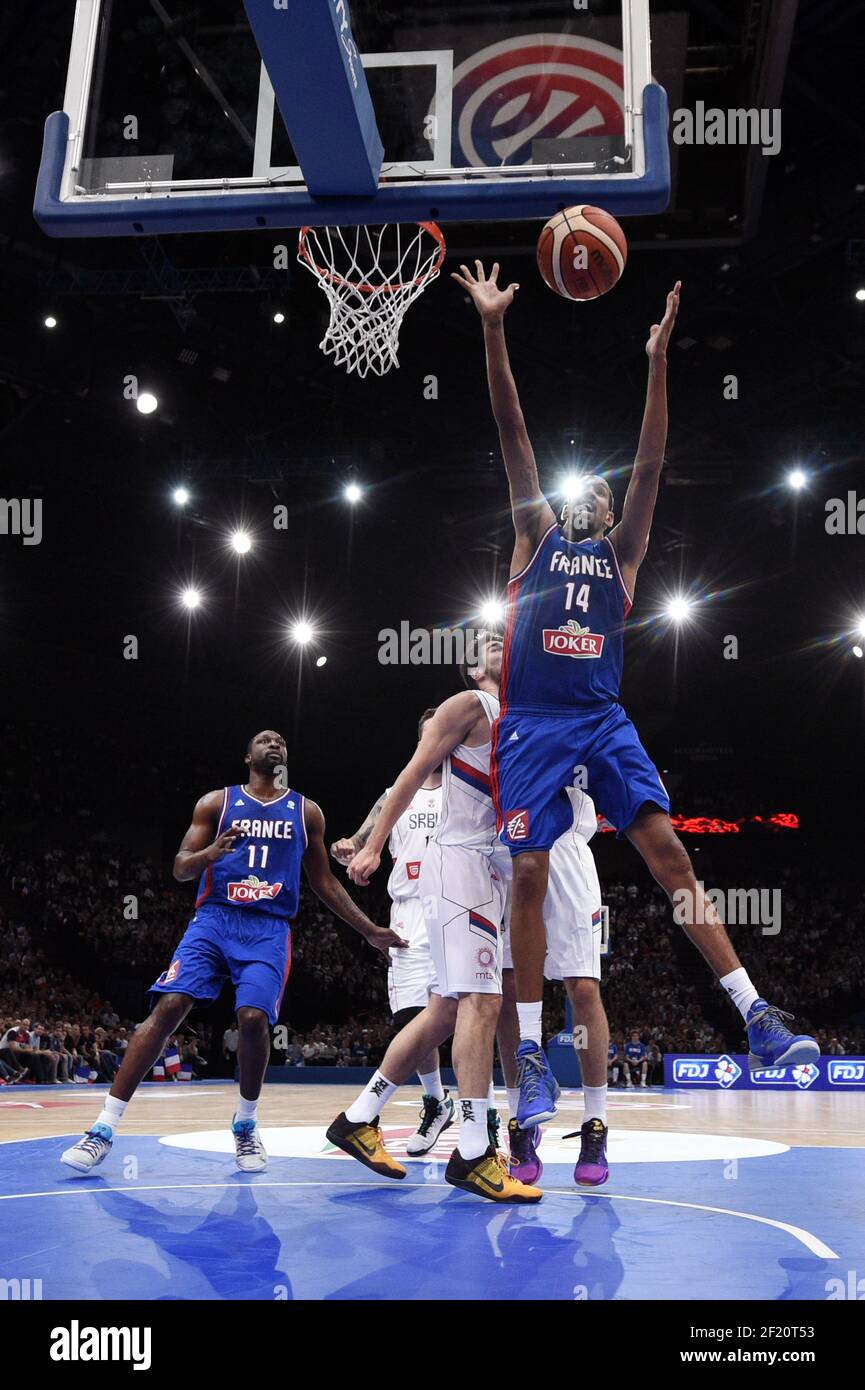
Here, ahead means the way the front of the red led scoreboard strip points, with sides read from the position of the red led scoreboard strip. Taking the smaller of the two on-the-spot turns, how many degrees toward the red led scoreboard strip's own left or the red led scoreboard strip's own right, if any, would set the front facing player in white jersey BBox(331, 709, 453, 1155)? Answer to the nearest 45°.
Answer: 0° — it already faces them

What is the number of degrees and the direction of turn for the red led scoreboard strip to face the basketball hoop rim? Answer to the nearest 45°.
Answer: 0° — it already faces it

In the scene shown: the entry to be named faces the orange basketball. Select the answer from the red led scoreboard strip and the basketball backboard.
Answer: the red led scoreboard strip

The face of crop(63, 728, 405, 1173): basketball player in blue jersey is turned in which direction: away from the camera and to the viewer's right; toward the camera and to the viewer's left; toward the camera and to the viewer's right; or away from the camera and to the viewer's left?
toward the camera and to the viewer's right

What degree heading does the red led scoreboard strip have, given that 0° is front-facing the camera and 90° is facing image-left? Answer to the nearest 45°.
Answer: approximately 0°
